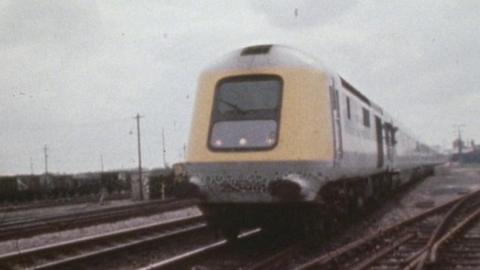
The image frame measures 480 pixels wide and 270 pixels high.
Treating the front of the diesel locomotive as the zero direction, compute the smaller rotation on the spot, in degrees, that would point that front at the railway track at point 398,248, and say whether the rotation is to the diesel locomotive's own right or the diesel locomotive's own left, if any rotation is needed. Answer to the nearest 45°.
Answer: approximately 45° to the diesel locomotive's own left

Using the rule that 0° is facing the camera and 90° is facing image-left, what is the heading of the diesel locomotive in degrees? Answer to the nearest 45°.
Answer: approximately 45°
